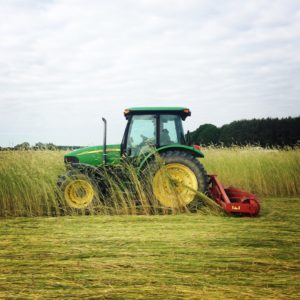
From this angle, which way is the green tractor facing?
to the viewer's left
